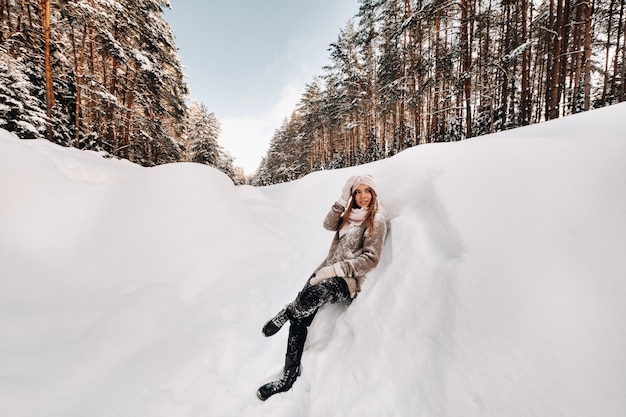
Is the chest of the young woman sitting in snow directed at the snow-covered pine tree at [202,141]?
no

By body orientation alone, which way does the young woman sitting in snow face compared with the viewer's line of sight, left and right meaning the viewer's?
facing the viewer and to the left of the viewer

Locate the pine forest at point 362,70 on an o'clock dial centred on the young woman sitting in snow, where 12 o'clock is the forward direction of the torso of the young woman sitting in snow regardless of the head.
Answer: The pine forest is roughly at 5 o'clock from the young woman sitting in snow.

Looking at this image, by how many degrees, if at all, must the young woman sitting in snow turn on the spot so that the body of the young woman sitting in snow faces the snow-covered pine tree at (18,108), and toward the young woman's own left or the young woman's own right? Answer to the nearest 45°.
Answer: approximately 90° to the young woman's own right
